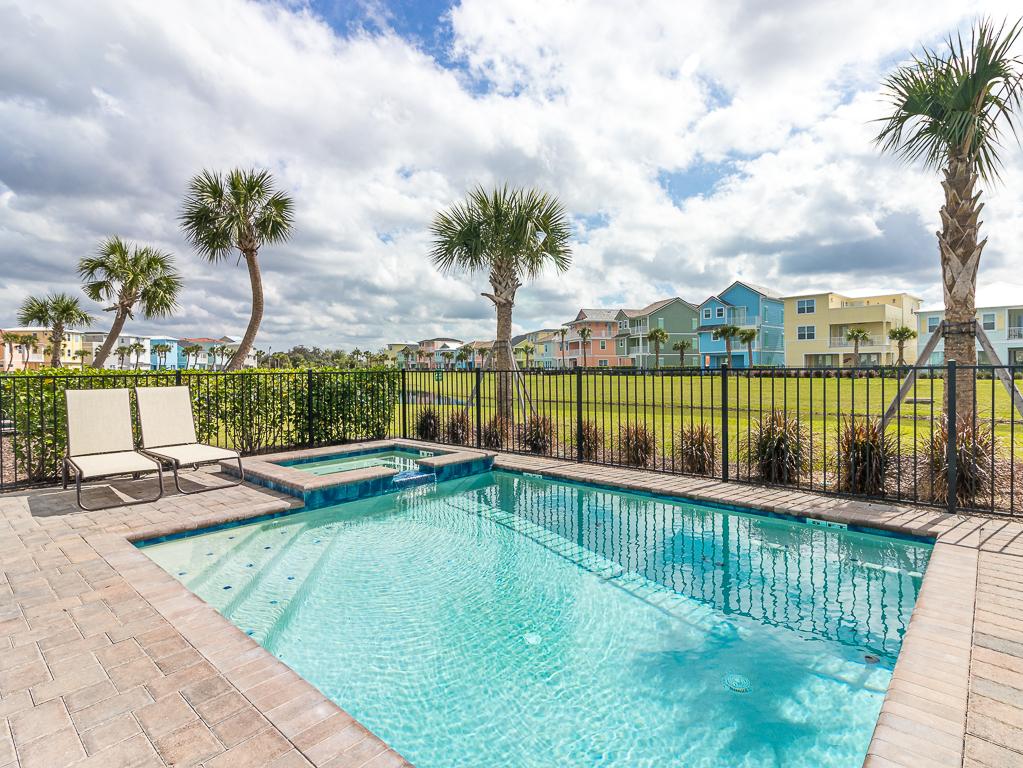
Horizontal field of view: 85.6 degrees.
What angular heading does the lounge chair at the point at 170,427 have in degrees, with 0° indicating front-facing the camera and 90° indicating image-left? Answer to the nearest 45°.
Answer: approximately 315°

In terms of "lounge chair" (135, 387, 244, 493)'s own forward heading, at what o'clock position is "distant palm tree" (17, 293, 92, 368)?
The distant palm tree is roughly at 7 o'clock from the lounge chair.

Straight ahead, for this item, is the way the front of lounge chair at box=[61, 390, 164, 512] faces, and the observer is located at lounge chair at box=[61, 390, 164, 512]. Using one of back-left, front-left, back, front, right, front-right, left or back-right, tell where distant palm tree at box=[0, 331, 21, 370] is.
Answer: back-left

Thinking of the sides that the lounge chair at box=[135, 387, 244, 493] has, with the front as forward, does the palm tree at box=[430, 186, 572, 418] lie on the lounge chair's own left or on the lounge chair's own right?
on the lounge chair's own left

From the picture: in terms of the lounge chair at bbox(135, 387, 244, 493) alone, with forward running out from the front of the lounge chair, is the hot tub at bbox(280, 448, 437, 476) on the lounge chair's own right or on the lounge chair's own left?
on the lounge chair's own left

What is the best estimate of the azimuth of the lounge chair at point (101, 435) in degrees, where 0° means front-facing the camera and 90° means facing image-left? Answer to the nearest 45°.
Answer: approximately 315°

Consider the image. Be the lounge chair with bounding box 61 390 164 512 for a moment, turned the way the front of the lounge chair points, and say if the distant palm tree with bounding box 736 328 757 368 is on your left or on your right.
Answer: on your left

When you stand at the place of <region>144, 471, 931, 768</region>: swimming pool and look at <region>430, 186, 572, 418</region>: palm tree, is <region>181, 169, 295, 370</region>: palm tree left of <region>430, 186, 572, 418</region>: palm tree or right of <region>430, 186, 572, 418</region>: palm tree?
left
